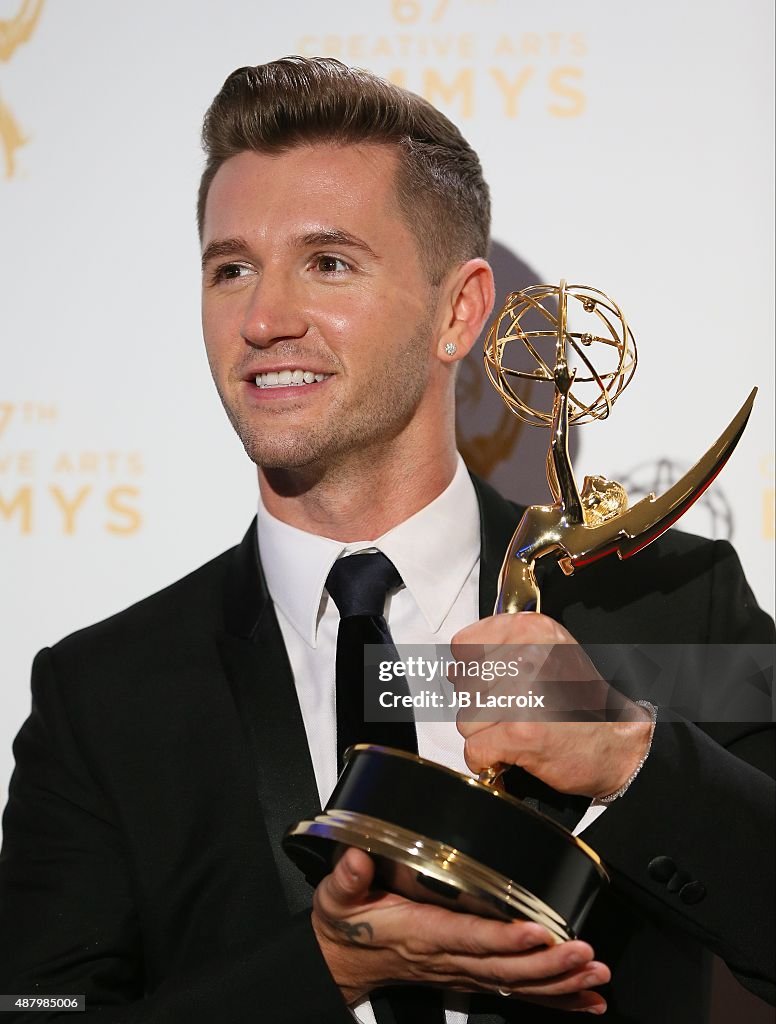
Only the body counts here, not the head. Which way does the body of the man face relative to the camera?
toward the camera

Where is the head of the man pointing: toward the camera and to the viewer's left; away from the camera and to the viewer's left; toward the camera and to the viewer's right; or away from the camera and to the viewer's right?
toward the camera and to the viewer's left
